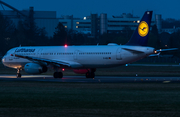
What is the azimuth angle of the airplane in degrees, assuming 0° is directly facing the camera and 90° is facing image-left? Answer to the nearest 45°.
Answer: approximately 135°
